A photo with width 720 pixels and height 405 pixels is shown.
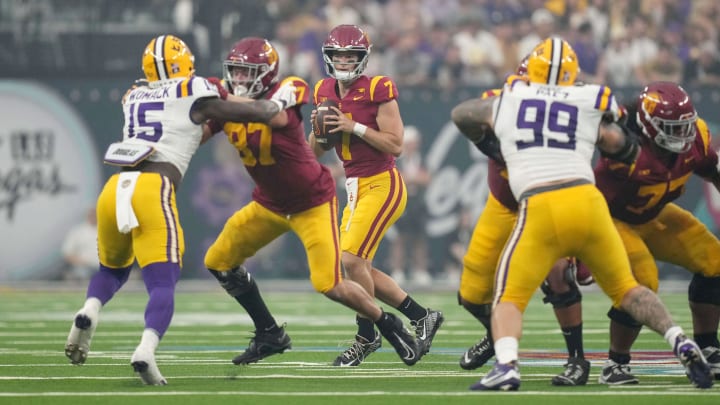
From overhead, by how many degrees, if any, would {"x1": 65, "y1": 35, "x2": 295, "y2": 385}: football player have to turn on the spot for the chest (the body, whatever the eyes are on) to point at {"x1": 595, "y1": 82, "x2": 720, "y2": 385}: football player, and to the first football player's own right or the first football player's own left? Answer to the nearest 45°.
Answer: approximately 45° to the first football player's own right

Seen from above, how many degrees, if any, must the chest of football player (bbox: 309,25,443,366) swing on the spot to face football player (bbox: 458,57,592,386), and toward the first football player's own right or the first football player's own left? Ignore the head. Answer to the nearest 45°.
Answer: approximately 90° to the first football player's own left

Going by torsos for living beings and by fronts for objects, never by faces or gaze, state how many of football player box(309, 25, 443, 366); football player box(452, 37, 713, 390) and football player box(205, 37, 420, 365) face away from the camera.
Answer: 1

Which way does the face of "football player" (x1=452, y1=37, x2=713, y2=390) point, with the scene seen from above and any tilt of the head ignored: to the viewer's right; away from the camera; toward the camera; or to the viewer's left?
away from the camera

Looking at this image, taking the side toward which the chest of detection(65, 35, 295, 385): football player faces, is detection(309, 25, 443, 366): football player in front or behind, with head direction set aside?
in front

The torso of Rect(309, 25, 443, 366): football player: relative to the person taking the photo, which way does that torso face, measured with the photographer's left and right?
facing the viewer and to the left of the viewer

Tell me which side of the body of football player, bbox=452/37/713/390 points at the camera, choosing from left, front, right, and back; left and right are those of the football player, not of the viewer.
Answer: back

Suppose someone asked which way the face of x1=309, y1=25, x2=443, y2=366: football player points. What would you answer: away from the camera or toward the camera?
toward the camera

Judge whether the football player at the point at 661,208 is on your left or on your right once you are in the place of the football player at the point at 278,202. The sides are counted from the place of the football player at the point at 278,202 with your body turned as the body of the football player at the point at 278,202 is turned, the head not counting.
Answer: on your left

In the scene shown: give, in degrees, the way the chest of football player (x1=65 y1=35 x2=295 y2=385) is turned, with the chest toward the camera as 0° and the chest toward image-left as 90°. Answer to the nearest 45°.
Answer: approximately 225°

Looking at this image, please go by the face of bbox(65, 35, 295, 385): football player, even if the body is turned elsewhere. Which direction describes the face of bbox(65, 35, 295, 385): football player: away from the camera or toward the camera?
away from the camera

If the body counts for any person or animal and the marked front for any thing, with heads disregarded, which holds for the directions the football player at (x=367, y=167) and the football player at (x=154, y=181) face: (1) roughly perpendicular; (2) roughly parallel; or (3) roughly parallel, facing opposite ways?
roughly parallel, facing opposite ways

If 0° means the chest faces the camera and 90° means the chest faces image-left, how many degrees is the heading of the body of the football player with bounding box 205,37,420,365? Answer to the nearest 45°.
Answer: approximately 45°
